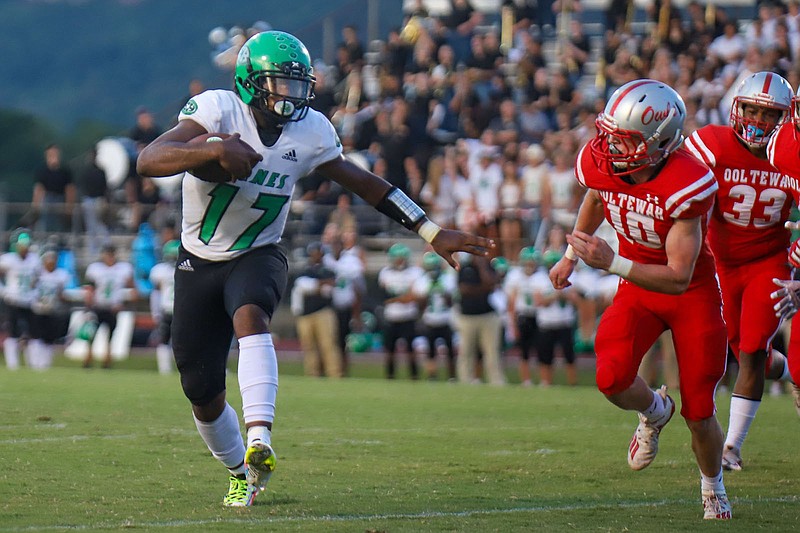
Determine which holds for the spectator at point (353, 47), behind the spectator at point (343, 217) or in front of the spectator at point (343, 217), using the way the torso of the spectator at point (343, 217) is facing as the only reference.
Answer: behind

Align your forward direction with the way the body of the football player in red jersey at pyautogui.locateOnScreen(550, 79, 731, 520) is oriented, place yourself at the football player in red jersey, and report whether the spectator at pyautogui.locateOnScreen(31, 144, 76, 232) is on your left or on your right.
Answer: on your right

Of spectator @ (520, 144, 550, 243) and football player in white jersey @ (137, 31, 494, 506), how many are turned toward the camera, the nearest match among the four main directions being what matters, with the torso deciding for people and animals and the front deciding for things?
2

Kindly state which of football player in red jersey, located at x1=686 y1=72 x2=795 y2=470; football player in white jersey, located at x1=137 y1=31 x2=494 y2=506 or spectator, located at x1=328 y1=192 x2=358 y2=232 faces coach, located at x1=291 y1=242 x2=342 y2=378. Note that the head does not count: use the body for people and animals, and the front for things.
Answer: spectator, located at x1=328 y1=192 x2=358 y2=232
